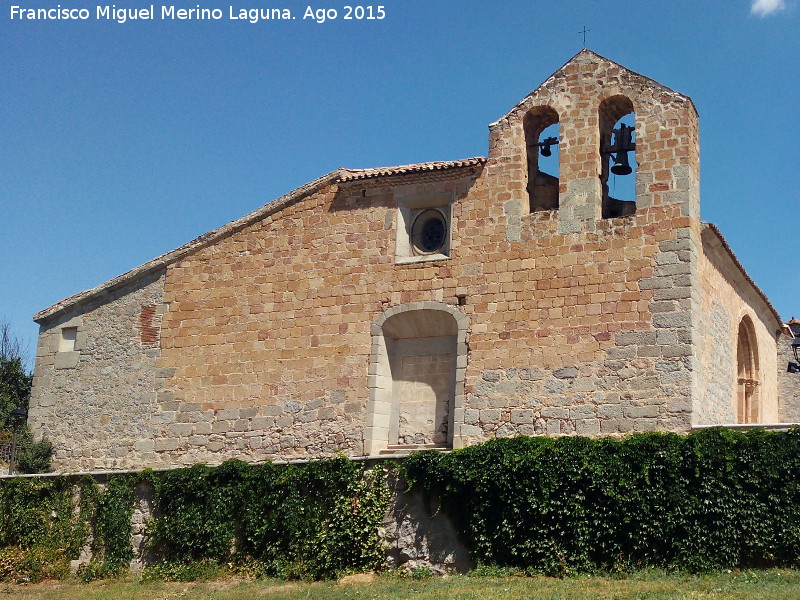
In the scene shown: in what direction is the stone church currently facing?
toward the camera
